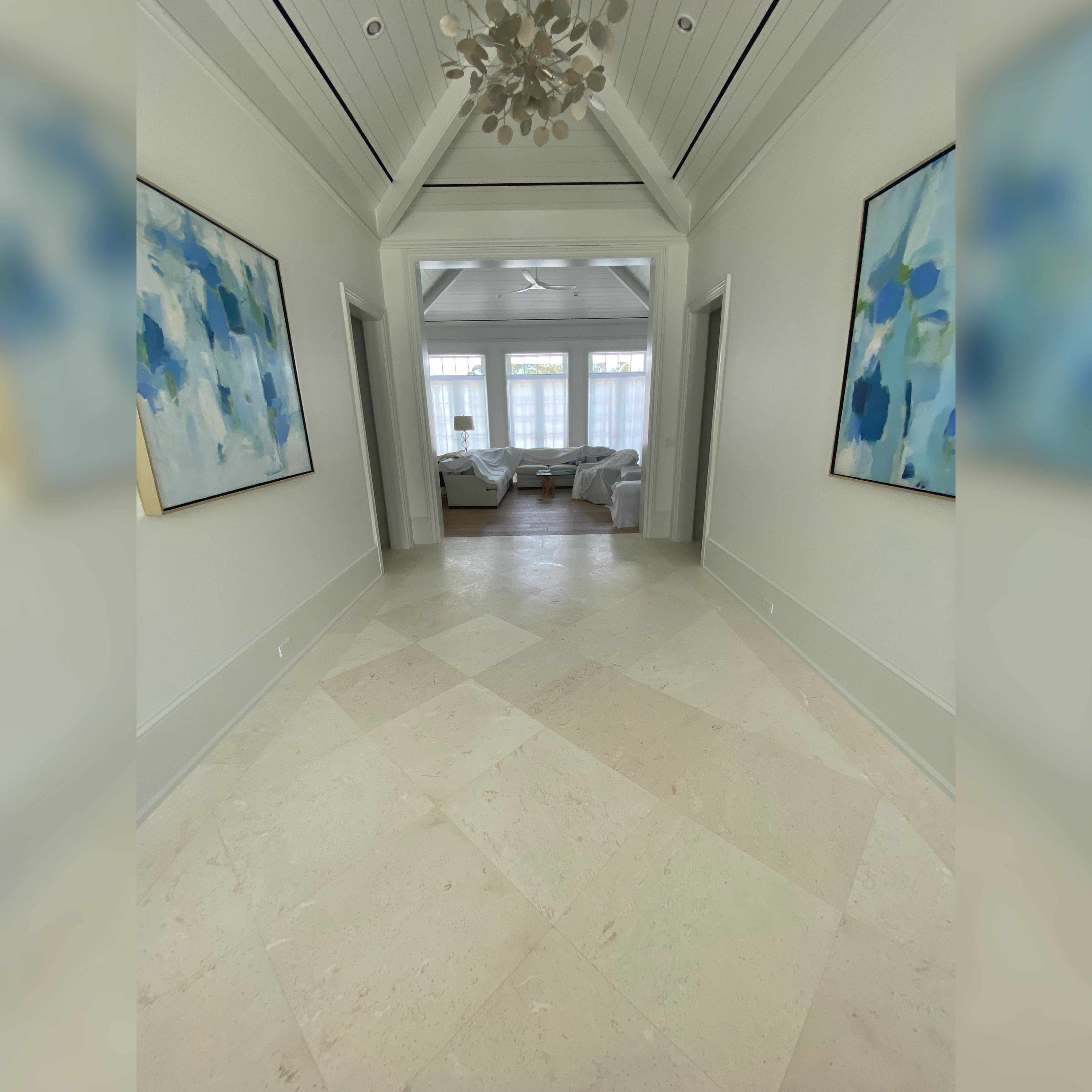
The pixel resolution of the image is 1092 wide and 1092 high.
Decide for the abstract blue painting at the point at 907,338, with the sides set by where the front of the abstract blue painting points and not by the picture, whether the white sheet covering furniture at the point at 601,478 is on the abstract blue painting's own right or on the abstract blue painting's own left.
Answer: on the abstract blue painting's own right

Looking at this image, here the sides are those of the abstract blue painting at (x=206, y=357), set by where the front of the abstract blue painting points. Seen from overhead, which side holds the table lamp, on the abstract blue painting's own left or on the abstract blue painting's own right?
on the abstract blue painting's own left

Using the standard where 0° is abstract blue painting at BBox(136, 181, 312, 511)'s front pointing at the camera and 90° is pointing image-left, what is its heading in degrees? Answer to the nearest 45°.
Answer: approximately 315°

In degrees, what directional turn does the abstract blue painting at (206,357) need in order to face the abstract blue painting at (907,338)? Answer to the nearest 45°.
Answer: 0° — it already faces it

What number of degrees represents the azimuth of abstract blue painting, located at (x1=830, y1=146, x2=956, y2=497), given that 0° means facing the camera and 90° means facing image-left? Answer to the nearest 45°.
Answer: approximately 45°

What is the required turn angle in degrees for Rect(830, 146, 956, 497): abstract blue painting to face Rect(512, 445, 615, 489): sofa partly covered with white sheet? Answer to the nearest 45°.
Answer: approximately 90° to its right

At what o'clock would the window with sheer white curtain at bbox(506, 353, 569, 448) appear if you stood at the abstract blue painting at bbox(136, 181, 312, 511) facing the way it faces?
The window with sheer white curtain is roughly at 9 o'clock from the abstract blue painting.

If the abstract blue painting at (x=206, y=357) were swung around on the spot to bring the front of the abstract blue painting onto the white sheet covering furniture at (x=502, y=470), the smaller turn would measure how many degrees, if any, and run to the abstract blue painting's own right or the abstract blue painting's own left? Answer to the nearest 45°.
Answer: approximately 90° to the abstract blue painting's own left

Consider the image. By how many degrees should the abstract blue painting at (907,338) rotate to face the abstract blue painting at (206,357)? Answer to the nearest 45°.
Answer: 0° — it already faces it
